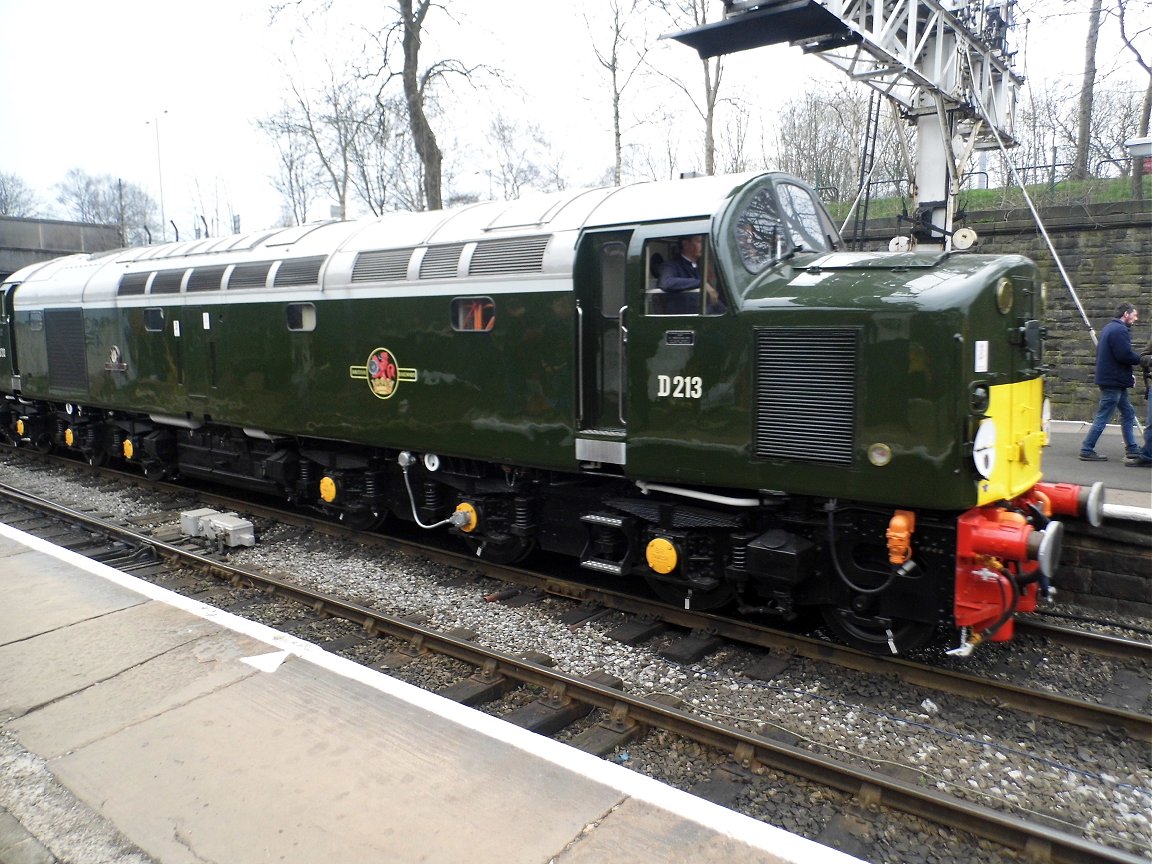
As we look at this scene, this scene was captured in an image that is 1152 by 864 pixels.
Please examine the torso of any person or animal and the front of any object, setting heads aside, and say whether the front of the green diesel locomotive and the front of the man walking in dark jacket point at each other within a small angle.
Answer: no

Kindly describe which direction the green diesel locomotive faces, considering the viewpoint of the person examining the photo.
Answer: facing the viewer and to the right of the viewer

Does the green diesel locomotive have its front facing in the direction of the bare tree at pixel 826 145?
no

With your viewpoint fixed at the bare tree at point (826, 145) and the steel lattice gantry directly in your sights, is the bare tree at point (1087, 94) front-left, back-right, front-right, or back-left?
front-left
